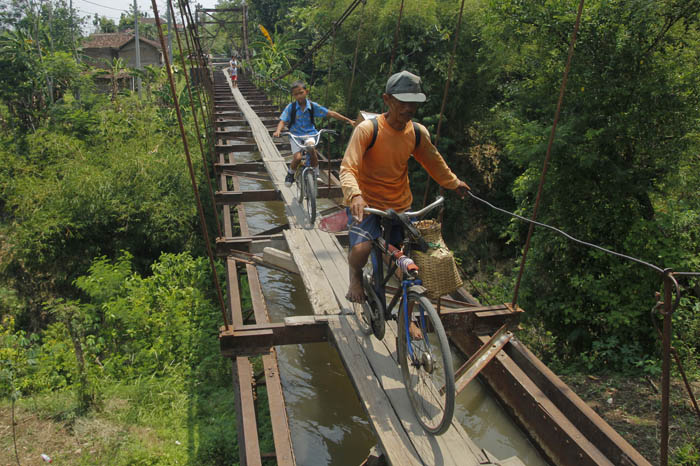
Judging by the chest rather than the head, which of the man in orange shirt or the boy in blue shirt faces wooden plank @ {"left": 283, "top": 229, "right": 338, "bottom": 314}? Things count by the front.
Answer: the boy in blue shirt

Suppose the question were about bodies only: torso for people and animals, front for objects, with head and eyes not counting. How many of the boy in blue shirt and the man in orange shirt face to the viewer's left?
0

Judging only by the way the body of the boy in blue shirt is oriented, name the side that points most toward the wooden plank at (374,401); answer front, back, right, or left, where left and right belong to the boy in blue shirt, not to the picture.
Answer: front

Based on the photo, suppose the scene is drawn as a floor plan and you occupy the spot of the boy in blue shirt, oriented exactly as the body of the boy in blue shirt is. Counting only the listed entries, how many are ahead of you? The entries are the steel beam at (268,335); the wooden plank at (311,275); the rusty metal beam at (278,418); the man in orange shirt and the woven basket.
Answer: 5

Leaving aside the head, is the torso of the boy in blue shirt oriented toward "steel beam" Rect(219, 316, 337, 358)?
yes

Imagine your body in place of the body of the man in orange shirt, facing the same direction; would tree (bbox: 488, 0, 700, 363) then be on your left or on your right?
on your left

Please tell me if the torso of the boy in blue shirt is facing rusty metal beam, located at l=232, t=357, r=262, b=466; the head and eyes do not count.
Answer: yes

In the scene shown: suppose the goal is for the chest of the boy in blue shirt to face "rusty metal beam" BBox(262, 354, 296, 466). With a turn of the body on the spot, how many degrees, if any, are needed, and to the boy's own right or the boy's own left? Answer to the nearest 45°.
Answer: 0° — they already face it

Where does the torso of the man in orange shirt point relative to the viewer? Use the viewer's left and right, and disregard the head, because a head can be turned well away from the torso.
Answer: facing the viewer and to the right of the viewer

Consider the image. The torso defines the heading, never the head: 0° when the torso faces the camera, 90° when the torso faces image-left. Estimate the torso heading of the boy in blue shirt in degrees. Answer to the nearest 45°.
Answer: approximately 0°

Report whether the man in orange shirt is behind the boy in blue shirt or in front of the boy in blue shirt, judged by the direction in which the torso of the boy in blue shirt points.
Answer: in front
